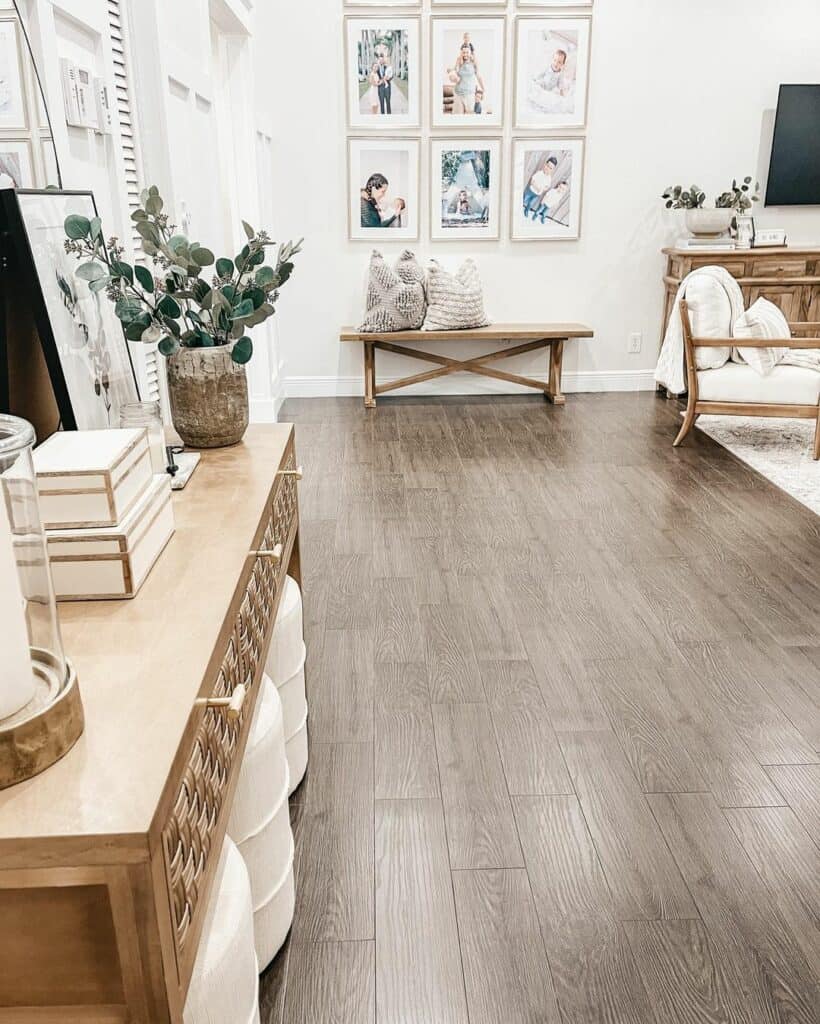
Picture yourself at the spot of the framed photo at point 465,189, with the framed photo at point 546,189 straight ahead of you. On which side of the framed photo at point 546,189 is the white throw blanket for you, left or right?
right

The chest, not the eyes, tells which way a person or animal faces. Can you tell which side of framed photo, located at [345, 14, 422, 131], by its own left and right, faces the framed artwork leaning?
front

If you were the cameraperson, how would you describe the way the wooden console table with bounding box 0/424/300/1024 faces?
facing to the right of the viewer

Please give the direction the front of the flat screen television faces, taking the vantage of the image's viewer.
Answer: facing the viewer

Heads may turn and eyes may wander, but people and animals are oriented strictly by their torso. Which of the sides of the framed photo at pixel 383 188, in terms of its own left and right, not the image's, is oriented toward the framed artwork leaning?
front

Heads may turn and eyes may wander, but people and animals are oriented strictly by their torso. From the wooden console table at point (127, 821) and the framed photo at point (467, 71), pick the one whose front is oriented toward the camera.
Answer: the framed photo

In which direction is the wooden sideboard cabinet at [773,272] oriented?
toward the camera

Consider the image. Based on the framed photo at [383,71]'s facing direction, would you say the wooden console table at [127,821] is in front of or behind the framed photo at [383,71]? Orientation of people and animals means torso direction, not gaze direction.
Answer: in front

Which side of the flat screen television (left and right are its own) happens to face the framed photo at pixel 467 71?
right

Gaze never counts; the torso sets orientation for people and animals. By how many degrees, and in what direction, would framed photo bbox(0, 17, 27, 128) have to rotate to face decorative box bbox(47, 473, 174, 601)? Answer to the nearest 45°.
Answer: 0° — it already faces it

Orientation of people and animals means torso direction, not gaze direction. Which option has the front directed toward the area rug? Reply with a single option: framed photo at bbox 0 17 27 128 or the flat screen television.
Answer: the flat screen television

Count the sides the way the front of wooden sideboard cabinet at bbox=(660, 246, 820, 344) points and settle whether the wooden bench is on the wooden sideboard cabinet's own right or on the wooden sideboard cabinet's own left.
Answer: on the wooden sideboard cabinet's own right

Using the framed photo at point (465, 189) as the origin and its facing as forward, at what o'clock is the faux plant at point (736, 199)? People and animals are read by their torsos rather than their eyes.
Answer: The faux plant is roughly at 9 o'clock from the framed photo.

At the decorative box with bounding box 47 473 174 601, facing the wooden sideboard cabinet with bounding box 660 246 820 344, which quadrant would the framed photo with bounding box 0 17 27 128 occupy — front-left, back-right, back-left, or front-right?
front-left

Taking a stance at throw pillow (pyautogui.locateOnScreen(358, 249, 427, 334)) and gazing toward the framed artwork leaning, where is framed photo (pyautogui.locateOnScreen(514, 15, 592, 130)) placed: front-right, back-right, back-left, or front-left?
back-left

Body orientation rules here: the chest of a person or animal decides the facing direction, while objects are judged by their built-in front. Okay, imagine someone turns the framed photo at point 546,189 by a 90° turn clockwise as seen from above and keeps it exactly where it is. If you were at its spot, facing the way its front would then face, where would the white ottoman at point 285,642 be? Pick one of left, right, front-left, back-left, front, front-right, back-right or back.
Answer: left

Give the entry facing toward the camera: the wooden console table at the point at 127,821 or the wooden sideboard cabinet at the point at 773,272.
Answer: the wooden sideboard cabinet at the point at 773,272
